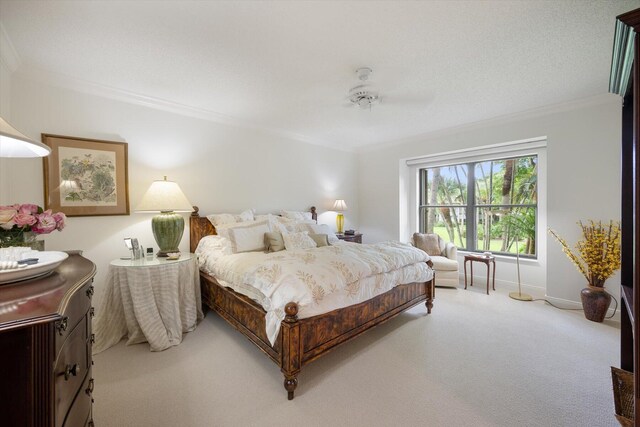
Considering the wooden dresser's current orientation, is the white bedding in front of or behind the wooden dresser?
in front

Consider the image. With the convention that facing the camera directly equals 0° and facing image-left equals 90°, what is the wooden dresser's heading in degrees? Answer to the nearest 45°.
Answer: approximately 270°

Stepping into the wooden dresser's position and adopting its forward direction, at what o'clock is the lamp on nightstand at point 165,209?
The lamp on nightstand is roughly at 10 o'clock from the wooden dresser.

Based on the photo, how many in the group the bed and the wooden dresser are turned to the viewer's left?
0

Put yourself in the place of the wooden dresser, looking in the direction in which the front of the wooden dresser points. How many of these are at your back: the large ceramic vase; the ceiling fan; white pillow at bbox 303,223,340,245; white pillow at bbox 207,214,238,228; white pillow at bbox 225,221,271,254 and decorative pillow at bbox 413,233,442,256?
0

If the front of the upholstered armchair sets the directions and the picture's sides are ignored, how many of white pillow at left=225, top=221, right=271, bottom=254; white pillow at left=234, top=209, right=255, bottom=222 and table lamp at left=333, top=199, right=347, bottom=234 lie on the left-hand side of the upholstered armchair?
0

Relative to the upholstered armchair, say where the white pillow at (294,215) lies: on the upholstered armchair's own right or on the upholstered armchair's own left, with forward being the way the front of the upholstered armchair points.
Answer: on the upholstered armchair's own right

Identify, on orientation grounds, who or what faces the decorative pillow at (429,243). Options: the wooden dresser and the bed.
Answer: the wooden dresser

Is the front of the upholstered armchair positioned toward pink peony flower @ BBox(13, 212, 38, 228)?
no

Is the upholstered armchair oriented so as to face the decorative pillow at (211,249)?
no

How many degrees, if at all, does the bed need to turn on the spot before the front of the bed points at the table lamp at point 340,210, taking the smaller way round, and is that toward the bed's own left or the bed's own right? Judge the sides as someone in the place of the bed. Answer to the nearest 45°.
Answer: approximately 135° to the bed's own left

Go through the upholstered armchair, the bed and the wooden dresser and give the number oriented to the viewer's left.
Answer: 0

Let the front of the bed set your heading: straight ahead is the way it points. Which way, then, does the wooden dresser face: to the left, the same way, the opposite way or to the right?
to the left

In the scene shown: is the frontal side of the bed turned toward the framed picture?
no

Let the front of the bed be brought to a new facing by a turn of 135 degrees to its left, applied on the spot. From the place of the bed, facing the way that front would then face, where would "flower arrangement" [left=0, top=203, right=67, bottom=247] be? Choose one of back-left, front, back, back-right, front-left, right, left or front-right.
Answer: back-left

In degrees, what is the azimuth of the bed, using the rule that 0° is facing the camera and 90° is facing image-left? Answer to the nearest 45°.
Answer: approximately 315°

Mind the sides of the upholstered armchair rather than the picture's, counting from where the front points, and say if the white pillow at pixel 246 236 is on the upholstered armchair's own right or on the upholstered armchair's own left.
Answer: on the upholstered armchair's own right
